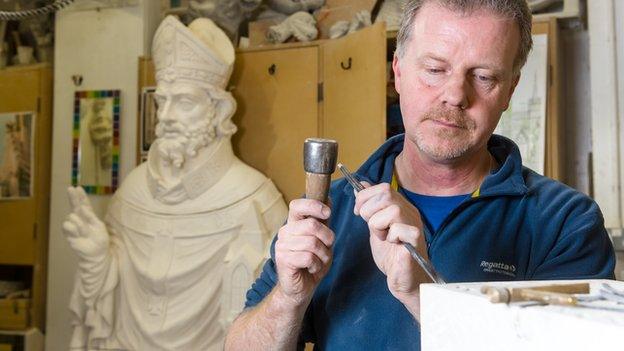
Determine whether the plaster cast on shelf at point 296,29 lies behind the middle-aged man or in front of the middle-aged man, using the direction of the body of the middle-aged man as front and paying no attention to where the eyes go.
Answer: behind

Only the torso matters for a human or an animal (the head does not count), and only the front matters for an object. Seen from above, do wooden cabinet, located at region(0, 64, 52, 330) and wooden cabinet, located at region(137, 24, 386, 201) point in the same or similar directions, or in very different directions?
same or similar directions

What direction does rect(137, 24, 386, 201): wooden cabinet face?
toward the camera

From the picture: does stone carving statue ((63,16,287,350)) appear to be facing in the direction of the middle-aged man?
no

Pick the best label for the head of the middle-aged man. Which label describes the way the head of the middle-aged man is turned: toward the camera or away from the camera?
toward the camera

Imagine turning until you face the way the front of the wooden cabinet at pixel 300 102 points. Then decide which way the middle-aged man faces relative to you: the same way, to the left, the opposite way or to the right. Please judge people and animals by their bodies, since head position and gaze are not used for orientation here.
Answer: the same way

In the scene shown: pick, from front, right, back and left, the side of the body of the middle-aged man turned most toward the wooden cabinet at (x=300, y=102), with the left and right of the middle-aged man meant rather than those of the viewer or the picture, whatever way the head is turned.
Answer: back

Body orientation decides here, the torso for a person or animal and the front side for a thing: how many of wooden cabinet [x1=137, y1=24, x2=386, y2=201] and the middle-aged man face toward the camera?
2

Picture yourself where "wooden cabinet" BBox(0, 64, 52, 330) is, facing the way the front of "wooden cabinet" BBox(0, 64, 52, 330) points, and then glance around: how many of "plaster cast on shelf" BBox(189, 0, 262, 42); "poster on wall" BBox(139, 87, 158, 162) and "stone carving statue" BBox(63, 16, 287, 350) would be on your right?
0

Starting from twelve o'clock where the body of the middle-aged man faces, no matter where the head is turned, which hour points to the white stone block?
The white stone block is roughly at 12 o'clock from the middle-aged man.

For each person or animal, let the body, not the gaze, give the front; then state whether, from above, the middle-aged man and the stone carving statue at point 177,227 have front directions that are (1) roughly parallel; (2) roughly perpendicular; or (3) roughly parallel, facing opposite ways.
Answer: roughly parallel

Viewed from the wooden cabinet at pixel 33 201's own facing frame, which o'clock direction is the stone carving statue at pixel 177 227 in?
The stone carving statue is roughly at 11 o'clock from the wooden cabinet.

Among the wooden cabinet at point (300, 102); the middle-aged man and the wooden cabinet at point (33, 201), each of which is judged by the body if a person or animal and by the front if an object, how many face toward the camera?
3

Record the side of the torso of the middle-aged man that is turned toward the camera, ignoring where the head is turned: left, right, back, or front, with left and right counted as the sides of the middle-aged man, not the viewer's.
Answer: front

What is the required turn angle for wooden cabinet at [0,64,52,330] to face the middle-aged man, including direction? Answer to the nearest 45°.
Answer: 0° — it already faces them

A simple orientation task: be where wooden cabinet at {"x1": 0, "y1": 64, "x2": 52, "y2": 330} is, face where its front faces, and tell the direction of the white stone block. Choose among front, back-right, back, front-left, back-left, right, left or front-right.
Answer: front
